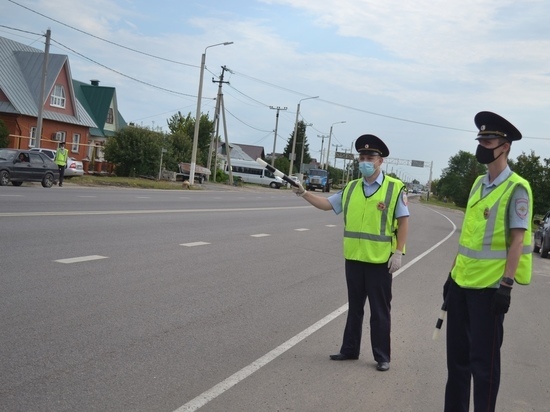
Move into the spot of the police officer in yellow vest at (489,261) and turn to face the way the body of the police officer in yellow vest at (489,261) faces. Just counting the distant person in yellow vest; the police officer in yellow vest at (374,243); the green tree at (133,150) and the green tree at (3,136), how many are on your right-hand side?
4

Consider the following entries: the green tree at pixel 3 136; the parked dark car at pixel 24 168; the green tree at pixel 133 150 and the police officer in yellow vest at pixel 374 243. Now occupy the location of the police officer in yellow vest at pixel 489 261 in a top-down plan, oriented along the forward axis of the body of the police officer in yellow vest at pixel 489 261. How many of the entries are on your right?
4

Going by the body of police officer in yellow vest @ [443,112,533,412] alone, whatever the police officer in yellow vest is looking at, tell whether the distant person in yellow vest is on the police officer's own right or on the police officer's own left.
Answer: on the police officer's own right

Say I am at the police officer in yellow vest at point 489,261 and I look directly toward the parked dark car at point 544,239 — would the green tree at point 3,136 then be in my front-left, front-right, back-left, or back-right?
front-left

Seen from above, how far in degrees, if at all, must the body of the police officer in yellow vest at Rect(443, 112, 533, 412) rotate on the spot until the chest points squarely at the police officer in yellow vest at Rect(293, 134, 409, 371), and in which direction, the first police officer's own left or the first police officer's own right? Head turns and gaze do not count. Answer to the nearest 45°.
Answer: approximately 90° to the first police officer's own right

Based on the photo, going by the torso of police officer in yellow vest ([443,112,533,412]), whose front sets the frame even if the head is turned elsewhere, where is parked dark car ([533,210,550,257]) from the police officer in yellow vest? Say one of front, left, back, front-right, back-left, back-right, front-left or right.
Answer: back-right

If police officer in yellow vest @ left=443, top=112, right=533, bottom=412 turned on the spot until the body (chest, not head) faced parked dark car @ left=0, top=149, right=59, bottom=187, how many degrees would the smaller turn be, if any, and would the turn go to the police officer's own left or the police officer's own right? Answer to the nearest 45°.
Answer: approximately 90° to the police officer's own right

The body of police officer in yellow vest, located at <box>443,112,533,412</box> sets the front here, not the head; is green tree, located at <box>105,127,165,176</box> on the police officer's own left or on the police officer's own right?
on the police officer's own right

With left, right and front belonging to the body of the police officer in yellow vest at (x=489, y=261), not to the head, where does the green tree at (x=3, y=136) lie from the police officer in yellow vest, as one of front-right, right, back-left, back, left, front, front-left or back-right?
right

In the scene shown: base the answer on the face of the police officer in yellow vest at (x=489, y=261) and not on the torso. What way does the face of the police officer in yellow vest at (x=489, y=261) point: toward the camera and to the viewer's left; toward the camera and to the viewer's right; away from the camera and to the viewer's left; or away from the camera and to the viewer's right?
toward the camera and to the viewer's left

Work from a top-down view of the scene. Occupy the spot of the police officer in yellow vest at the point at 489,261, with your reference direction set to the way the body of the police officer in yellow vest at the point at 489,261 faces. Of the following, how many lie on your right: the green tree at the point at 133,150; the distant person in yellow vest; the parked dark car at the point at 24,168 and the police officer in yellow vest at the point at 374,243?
4

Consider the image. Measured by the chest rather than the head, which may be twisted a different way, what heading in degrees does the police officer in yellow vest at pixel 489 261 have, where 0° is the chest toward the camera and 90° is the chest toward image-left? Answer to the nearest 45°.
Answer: approximately 45°

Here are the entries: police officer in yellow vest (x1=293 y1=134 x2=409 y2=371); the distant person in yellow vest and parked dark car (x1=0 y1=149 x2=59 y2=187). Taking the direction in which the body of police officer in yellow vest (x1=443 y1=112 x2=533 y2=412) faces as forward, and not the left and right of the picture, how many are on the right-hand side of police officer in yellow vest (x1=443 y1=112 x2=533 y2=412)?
3
